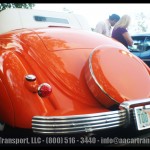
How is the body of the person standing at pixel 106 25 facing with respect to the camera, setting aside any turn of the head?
to the viewer's right

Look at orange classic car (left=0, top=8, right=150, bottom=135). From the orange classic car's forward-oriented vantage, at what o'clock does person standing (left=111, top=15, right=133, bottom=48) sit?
The person standing is roughly at 2 o'clock from the orange classic car.

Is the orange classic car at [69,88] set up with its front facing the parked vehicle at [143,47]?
no

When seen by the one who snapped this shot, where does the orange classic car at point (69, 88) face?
facing away from the viewer and to the left of the viewer
